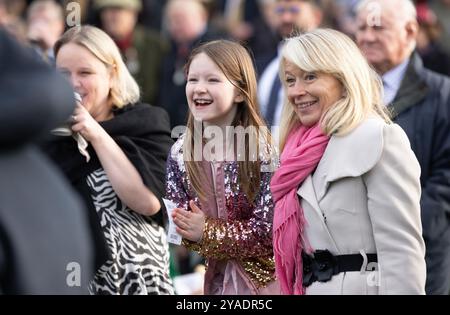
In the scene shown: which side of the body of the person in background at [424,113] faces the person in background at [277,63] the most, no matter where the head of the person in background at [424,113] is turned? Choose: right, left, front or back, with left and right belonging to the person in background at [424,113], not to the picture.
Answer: right

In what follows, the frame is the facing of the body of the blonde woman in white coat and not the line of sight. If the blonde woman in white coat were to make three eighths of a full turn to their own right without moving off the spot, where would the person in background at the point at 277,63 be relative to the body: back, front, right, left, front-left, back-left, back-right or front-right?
front

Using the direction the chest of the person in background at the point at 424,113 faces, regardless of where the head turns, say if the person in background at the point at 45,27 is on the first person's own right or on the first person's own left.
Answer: on the first person's own right

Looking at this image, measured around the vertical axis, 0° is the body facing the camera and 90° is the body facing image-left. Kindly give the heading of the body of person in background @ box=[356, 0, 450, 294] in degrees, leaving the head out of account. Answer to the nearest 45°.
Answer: approximately 45°

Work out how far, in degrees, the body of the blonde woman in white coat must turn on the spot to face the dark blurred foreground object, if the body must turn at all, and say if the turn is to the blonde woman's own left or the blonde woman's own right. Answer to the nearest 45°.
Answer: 0° — they already face it

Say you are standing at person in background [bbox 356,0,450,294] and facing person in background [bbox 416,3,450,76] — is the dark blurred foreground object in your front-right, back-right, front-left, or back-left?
back-left

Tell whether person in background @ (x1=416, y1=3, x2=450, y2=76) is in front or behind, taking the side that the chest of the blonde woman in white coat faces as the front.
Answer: behind

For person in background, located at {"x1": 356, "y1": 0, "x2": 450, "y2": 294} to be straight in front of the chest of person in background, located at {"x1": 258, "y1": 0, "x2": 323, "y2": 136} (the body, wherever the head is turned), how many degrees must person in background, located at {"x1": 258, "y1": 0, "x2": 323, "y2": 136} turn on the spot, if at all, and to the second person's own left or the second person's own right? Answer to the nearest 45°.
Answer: approximately 90° to the second person's own left
